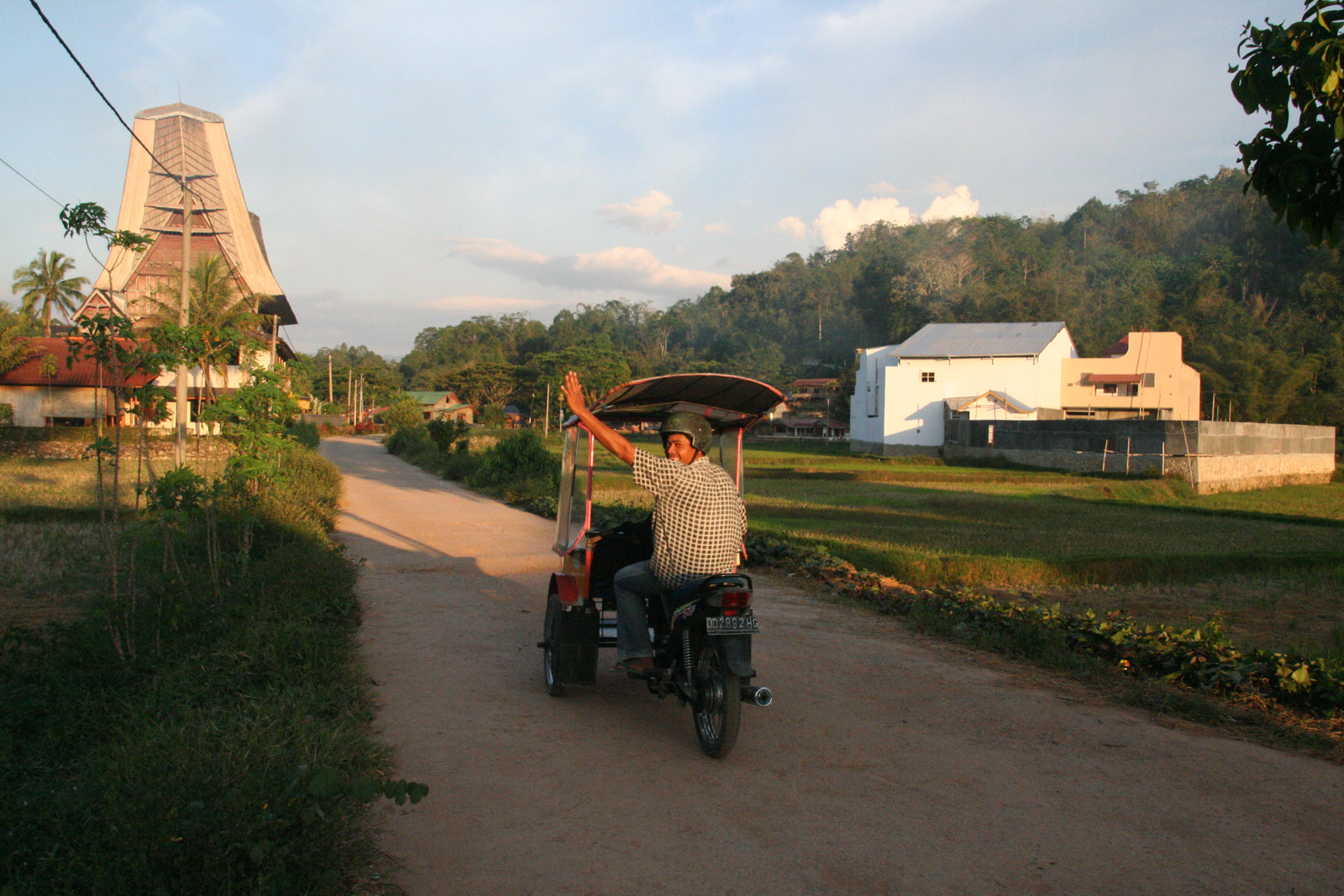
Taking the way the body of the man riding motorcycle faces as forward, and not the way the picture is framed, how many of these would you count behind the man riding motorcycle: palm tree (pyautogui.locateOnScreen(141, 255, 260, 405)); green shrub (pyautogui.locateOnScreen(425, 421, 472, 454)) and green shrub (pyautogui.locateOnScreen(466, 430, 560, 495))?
0

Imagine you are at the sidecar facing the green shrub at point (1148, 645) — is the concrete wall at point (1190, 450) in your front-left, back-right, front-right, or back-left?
front-left

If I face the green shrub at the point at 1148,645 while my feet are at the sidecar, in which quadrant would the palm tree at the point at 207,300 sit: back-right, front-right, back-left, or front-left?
back-left

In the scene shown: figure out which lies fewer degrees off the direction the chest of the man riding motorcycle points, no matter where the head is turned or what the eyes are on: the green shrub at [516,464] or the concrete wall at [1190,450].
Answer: the green shrub

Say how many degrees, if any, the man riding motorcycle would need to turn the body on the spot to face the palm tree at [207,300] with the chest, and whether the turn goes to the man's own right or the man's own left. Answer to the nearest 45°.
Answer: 0° — they already face it

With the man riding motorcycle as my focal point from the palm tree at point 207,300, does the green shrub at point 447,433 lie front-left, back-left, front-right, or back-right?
front-left

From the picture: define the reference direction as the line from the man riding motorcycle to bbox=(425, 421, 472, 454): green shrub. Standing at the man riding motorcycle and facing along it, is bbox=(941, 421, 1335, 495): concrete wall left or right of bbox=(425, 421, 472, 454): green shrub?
right

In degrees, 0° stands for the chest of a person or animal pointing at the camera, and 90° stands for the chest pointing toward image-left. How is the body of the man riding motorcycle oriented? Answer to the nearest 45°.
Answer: approximately 135°

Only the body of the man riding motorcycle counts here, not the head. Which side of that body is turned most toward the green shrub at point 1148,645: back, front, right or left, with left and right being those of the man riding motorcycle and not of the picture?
right

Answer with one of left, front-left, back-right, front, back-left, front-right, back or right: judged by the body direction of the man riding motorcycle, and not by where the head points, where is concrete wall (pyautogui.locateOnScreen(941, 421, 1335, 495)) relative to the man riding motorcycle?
right

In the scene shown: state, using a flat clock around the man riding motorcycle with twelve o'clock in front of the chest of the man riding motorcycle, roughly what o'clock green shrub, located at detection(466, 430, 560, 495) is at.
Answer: The green shrub is roughly at 1 o'clock from the man riding motorcycle.

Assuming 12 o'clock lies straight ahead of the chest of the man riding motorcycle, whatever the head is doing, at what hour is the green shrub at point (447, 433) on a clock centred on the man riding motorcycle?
The green shrub is roughly at 1 o'clock from the man riding motorcycle.

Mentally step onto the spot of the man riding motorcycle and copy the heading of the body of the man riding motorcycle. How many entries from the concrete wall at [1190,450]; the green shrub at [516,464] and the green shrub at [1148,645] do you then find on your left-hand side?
0

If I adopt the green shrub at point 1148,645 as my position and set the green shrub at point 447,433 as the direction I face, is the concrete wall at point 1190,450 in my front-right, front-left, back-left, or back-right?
front-right

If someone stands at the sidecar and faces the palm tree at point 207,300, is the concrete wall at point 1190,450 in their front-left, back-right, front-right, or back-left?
front-right
